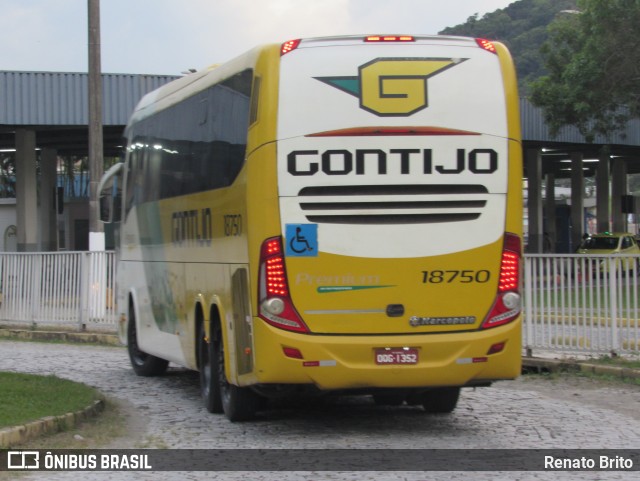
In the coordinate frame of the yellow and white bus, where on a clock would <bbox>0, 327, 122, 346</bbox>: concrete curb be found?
The concrete curb is roughly at 11 o'clock from the yellow and white bus.

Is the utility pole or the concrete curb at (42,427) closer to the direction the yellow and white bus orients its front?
the utility pole

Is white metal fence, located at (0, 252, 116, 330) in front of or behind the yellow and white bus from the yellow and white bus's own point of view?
in front

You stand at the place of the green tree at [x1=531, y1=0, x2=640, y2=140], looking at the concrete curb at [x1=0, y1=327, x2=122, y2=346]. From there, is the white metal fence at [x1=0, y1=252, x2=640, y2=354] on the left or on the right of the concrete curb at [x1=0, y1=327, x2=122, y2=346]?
left

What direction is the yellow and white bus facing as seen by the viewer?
away from the camera

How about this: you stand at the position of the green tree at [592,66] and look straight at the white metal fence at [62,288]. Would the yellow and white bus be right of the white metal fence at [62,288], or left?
left
